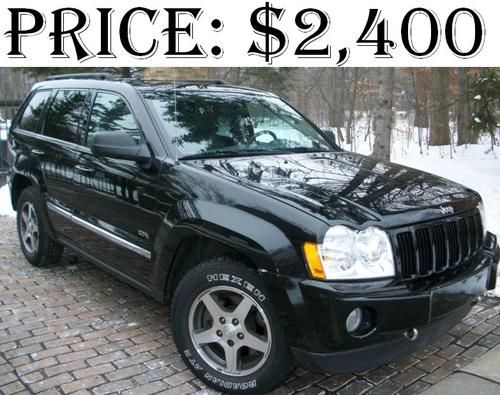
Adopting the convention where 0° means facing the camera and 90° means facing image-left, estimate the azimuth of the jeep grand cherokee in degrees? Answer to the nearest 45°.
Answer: approximately 315°
